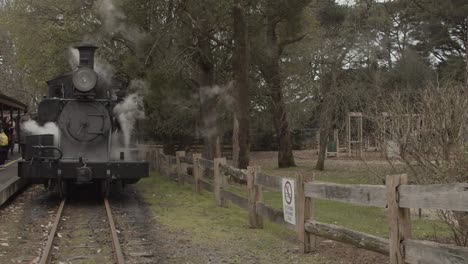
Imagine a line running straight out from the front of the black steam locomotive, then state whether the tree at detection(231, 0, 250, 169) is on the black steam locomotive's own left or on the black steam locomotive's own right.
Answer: on the black steam locomotive's own left

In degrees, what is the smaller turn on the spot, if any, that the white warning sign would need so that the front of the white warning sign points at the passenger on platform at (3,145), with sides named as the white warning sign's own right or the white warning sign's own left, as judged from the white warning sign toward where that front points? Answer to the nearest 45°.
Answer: approximately 90° to the white warning sign's own right

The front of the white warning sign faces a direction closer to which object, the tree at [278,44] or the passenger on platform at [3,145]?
the passenger on platform

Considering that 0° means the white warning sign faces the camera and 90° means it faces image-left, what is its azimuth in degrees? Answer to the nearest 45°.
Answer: approximately 45°

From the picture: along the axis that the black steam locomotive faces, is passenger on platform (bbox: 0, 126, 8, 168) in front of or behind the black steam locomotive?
behind

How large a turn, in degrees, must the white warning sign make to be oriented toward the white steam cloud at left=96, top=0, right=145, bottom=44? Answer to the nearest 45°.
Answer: approximately 90° to its right

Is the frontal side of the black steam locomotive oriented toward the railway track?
yes

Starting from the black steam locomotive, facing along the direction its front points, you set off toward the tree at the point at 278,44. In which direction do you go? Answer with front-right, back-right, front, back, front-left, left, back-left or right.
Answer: back-left

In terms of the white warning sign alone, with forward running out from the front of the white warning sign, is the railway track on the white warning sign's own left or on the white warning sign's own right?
on the white warning sign's own right

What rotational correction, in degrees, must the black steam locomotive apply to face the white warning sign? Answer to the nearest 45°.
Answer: approximately 45° to its left
